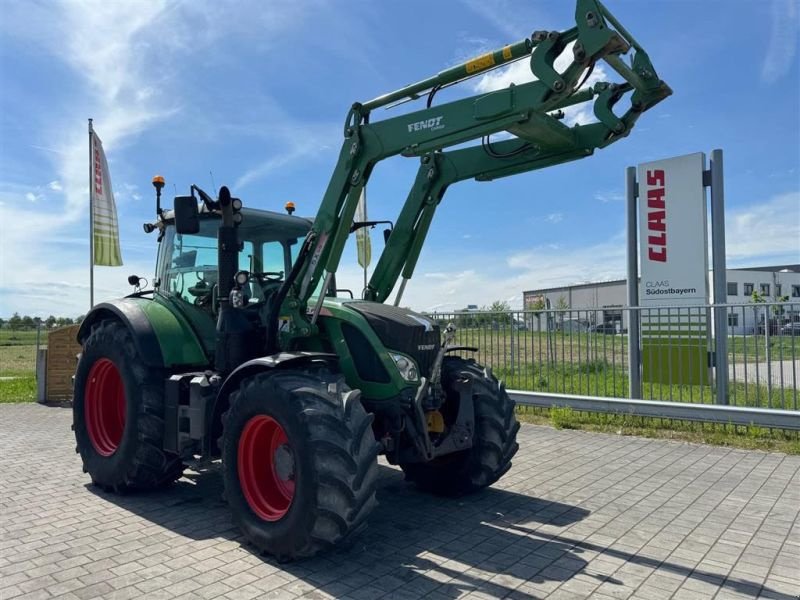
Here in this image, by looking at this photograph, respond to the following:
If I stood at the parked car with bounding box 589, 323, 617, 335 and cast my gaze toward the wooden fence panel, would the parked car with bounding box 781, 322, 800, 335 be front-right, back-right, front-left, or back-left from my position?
back-left

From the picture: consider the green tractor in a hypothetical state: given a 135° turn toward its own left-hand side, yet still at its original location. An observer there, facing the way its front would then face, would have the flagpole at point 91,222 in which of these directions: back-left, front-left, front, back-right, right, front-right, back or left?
front-left

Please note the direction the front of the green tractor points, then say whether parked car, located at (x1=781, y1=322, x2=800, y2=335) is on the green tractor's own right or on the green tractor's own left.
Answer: on the green tractor's own left

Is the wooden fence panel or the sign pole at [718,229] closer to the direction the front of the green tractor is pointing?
the sign pole

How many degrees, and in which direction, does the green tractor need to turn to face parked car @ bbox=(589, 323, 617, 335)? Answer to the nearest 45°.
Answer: approximately 90° to its left

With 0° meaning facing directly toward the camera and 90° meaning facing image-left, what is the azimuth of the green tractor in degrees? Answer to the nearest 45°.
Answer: approximately 315°

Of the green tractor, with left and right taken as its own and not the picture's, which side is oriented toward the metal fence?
left

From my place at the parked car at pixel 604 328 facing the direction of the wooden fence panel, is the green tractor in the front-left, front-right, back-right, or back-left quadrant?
front-left

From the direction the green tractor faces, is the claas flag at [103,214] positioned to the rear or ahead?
to the rear

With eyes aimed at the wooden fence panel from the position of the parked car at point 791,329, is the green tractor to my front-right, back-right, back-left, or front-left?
front-left

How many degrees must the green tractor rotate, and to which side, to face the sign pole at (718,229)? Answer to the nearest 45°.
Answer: approximately 90° to its left

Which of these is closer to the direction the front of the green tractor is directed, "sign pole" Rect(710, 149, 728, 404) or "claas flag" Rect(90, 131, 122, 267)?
the sign pole

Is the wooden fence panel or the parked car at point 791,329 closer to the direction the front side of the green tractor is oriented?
the parked car

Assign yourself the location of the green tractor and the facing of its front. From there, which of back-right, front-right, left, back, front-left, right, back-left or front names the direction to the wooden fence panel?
back
